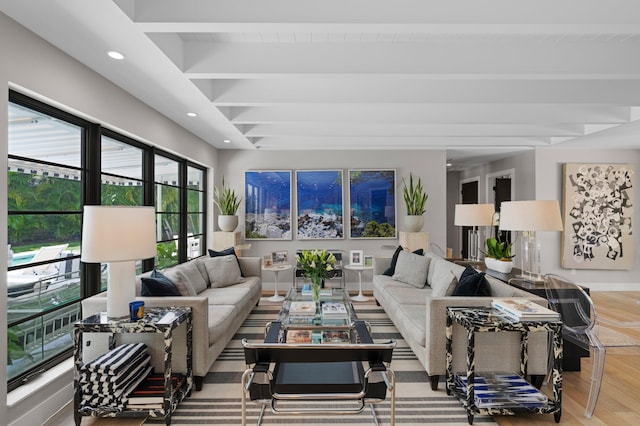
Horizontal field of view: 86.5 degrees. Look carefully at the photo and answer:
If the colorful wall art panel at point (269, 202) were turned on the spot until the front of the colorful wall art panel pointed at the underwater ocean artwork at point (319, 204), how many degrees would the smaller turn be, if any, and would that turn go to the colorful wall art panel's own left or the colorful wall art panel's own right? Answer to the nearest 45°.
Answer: approximately 90° to the colorful wall art panel's own left

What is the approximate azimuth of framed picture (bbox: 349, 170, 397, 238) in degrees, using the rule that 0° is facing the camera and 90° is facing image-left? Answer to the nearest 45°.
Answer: approximately 0°

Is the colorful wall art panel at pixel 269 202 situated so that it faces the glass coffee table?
yes

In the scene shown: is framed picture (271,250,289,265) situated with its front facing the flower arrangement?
yes

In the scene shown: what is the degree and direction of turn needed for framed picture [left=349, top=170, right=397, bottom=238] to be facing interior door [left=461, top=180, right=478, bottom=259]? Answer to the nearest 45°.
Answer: approximately 135° to its left

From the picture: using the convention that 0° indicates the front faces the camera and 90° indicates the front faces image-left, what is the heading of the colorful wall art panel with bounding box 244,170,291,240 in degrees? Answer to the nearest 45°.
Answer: approximately 0°

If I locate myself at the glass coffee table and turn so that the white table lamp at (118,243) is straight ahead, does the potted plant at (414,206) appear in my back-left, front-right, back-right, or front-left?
back-right

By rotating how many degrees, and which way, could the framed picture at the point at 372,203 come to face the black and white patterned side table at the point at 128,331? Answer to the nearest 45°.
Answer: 0° — it already faces it

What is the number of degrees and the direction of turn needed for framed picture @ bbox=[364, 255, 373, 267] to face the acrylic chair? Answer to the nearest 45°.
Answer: approximately 45° to its left
